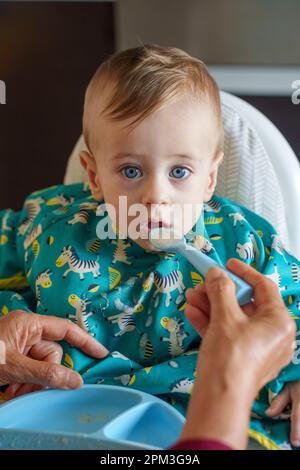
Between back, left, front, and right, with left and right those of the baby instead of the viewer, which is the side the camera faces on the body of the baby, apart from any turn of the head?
front

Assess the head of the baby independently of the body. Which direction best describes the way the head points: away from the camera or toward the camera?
toward the camera
